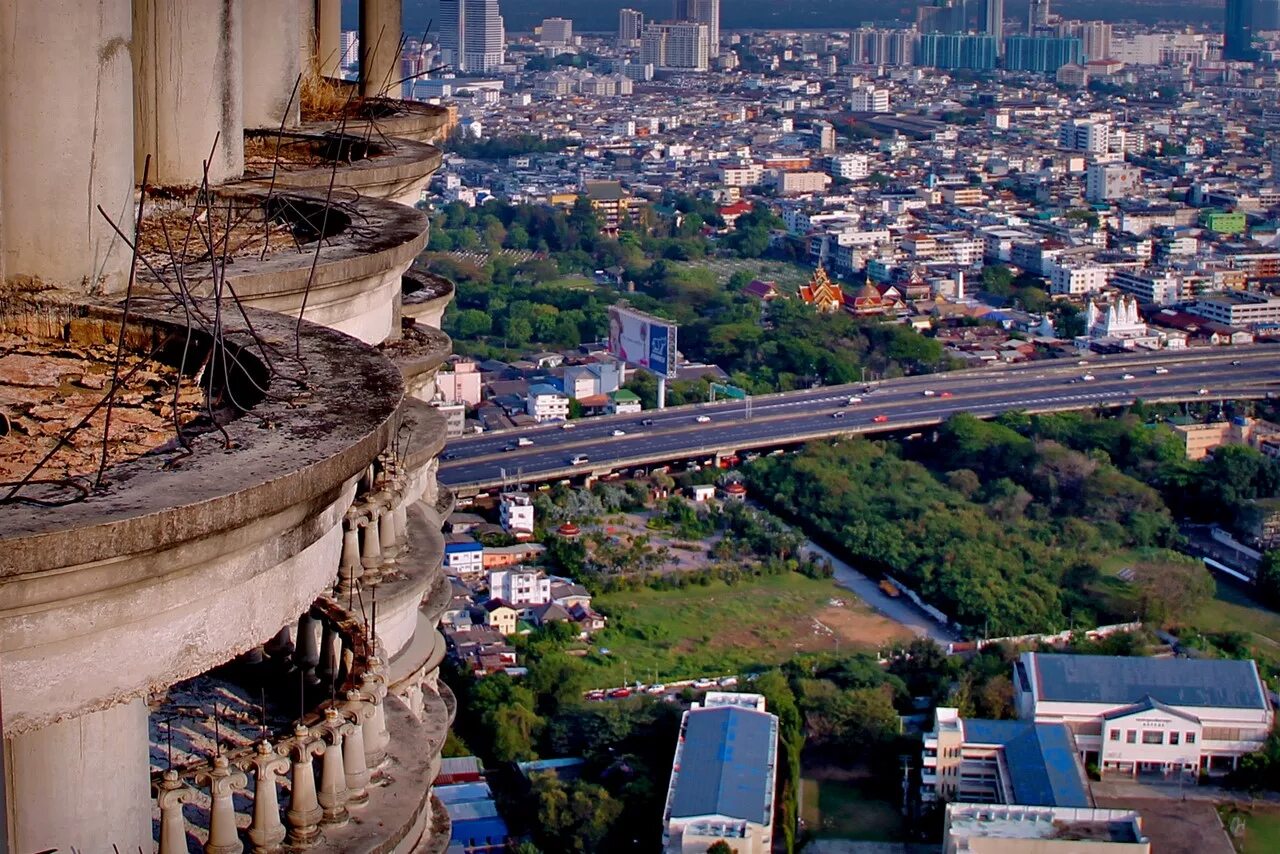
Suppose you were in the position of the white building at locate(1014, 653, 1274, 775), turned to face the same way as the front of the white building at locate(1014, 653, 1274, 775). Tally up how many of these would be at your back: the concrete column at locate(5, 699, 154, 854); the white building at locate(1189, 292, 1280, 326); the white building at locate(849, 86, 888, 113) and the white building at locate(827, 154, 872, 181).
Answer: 3

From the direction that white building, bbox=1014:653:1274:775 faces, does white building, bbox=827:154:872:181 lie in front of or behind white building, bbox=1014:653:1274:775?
behind

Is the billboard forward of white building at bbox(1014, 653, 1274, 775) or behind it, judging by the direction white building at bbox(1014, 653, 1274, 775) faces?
behind

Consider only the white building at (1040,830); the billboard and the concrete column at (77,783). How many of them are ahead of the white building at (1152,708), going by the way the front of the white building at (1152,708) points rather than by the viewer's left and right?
2

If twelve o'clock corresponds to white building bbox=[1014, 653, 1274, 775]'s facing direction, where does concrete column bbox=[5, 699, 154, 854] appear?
The concrete column is roughly at 12 o'clock from the white building.

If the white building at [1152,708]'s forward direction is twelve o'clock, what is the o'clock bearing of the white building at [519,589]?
the white building at [519,589] is roughly at 4 o'clock from the white building at [1152,708].

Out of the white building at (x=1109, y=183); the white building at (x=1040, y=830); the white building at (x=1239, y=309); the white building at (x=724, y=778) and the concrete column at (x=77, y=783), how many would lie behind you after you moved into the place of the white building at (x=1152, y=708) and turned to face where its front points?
2

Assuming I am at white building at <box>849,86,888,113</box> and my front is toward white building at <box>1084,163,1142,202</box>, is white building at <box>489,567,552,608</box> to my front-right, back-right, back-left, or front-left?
front-right

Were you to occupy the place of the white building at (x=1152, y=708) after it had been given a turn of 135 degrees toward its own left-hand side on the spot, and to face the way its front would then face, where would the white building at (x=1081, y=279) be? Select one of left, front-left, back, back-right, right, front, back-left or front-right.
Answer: front-left

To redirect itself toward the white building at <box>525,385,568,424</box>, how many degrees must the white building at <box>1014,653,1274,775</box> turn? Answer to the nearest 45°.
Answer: approximately 135° to its right

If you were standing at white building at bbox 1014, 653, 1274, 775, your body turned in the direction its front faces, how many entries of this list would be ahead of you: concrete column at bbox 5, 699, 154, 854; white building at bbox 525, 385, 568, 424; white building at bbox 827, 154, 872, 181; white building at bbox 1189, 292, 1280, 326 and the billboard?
1

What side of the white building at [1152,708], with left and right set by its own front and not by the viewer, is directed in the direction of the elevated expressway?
back

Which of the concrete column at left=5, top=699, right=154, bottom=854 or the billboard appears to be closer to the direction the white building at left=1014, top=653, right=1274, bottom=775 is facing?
the concrete column

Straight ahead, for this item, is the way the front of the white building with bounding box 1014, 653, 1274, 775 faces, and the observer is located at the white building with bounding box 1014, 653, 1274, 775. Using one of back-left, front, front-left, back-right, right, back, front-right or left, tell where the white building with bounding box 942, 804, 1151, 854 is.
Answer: front

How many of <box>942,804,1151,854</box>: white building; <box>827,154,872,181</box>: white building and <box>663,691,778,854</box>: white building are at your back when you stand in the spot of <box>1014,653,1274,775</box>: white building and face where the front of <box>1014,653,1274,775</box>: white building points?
1

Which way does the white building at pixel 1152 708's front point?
toward the camera

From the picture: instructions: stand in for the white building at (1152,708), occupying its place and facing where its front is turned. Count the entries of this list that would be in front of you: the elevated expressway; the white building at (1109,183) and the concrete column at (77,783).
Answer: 1

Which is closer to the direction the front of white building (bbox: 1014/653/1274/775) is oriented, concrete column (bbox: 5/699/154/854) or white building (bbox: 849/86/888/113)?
the concrete column

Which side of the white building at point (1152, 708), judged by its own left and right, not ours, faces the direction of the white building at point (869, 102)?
back
